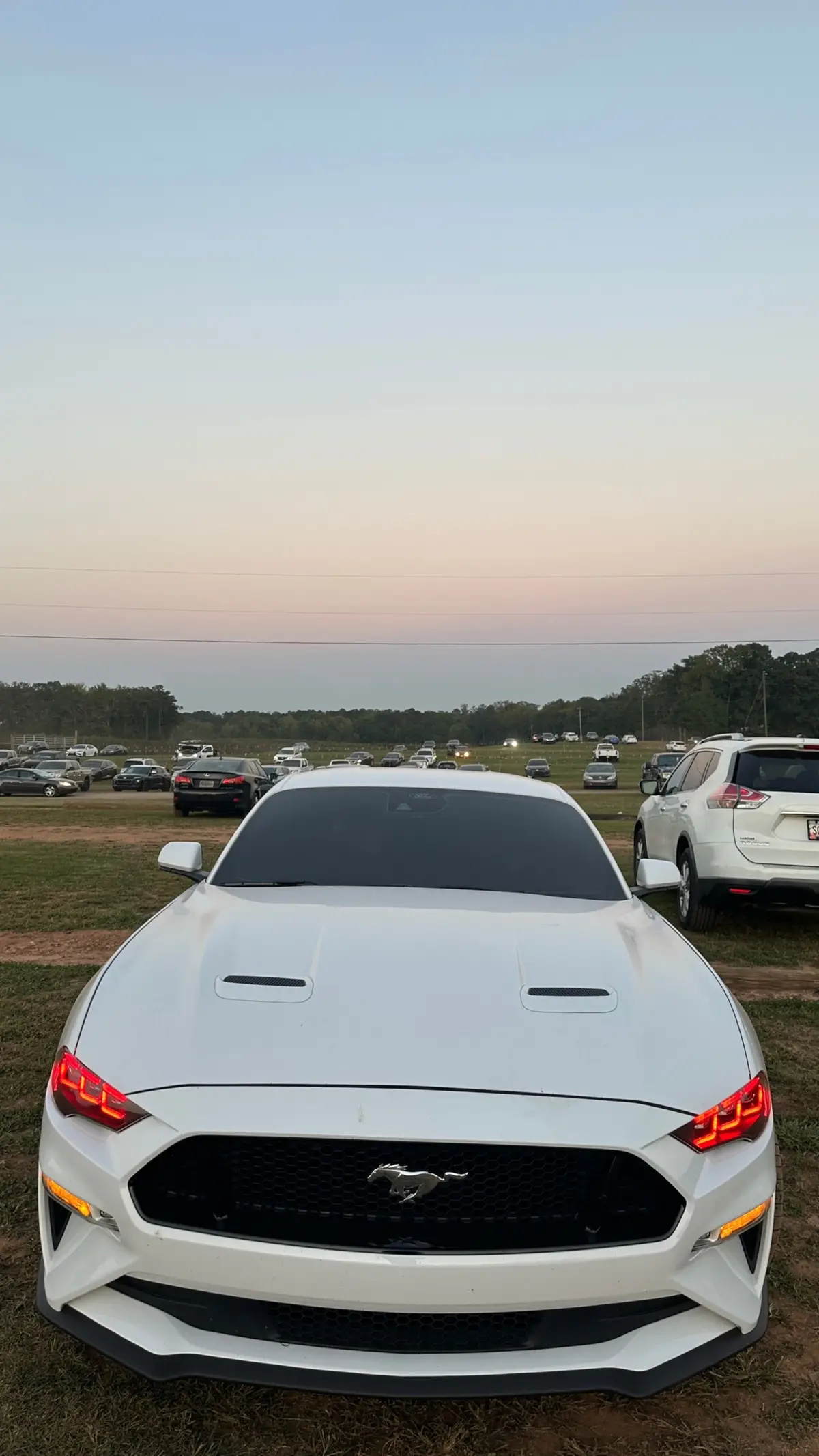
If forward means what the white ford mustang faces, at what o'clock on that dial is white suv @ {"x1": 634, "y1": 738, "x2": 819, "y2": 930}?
The white suv is roughly at 7 o'clock from the white ford mustang.

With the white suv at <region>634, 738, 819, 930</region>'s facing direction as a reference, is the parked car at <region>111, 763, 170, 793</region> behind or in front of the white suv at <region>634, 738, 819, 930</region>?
in front

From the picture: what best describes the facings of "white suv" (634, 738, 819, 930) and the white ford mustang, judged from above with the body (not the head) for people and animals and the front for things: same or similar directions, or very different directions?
very different directions

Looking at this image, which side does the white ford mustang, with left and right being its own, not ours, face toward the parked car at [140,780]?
back

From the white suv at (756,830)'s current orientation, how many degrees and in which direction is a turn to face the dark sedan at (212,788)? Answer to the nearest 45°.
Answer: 0° — it already faces it

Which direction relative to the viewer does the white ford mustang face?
toward the camera

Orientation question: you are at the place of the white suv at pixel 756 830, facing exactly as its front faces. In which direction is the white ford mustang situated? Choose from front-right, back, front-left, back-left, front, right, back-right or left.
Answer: back-left

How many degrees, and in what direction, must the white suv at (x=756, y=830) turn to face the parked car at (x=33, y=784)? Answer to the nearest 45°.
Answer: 0° — it already faces it

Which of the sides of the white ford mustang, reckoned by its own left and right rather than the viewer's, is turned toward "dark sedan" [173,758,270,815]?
back

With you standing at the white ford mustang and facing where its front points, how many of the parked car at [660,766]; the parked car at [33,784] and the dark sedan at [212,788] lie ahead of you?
0

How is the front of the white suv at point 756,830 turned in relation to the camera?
facing away from the viewer and to the left of the viewer

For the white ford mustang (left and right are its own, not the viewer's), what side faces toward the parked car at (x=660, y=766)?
back

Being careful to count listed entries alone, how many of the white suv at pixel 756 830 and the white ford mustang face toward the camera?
1
